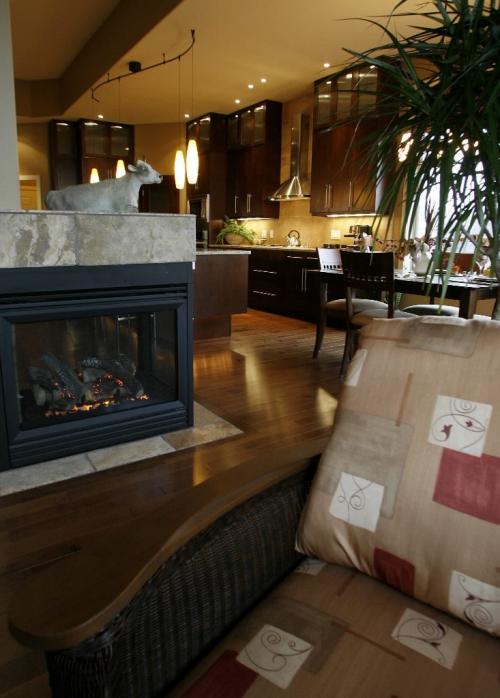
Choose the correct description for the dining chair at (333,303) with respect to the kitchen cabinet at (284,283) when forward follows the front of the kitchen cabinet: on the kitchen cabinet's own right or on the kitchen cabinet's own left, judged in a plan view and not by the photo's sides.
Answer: on the kitchen cabinet's own left

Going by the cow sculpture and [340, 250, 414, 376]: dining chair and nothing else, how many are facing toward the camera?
0

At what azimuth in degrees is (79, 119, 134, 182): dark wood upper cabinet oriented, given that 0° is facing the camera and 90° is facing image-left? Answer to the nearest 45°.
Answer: approximately 315°

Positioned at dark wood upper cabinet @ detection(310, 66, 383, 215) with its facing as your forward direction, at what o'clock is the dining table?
The dining table is roughly at 10 o'clock from the dark wood upper cabinet.

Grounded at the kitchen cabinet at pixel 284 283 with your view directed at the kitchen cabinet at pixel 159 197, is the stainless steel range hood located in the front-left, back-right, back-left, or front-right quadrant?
front-right

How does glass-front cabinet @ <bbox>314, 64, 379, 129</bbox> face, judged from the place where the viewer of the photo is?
facing the viewer and to the left of the viewer

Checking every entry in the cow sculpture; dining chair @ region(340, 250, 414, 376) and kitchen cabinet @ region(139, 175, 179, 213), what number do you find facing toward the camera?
1

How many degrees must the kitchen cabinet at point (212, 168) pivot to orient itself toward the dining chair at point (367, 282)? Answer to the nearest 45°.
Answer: approximately 45° to its left

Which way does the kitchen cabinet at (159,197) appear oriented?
toward the camera

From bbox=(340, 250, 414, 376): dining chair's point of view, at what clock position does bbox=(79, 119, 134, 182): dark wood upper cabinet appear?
The dark wood upper cabinet is roughly at 9 o'clock from the dining chair.

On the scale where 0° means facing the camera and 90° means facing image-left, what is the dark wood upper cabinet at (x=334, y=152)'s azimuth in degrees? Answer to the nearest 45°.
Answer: approximately 45°

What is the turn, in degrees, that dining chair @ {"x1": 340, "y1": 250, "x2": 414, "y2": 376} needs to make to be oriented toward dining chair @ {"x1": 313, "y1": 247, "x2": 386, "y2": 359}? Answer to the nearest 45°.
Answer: approximately 90° to its left

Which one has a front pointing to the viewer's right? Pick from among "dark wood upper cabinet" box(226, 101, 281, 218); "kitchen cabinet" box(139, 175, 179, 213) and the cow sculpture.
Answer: the cow sculpture

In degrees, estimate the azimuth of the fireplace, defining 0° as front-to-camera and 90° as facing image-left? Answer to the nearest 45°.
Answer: approximately 315°

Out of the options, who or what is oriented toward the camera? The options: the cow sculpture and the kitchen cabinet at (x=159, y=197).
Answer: the kitchen cabinet
